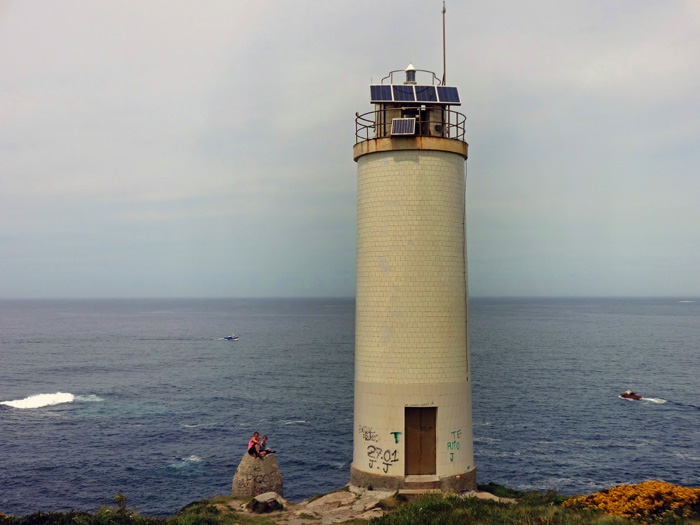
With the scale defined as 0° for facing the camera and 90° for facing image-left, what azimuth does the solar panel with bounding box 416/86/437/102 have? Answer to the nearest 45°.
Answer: approximately 0°

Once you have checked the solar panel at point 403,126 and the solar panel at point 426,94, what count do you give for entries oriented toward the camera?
2

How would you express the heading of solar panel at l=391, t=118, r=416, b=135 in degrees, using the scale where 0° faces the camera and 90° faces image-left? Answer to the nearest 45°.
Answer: approximately 0°

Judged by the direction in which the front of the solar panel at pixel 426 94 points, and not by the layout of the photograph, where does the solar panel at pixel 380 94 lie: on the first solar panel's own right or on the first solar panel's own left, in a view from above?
on the first solar panel's own right

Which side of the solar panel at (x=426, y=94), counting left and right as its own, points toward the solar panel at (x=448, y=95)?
left
